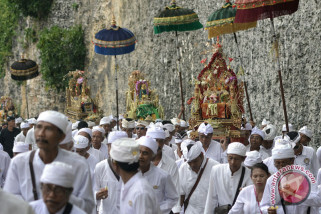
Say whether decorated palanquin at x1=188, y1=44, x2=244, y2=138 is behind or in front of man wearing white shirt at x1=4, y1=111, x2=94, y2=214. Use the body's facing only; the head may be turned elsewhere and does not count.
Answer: behind

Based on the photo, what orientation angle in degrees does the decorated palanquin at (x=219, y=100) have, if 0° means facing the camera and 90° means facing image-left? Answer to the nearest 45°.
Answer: approximately 0°

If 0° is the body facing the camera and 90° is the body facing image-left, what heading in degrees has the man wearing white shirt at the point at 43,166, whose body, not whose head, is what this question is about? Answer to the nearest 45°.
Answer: approximately 45°

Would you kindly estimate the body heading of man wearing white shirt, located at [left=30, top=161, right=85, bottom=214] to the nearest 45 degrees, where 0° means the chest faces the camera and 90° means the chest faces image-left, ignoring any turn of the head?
approximately 45°

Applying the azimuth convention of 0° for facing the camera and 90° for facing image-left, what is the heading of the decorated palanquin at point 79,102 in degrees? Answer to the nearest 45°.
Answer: approximately 315°

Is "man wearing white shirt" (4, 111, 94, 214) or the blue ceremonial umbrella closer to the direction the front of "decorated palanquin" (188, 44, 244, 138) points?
the man wearing white shirt

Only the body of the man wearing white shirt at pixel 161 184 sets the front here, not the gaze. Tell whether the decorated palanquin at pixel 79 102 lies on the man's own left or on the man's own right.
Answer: on the man's own right
